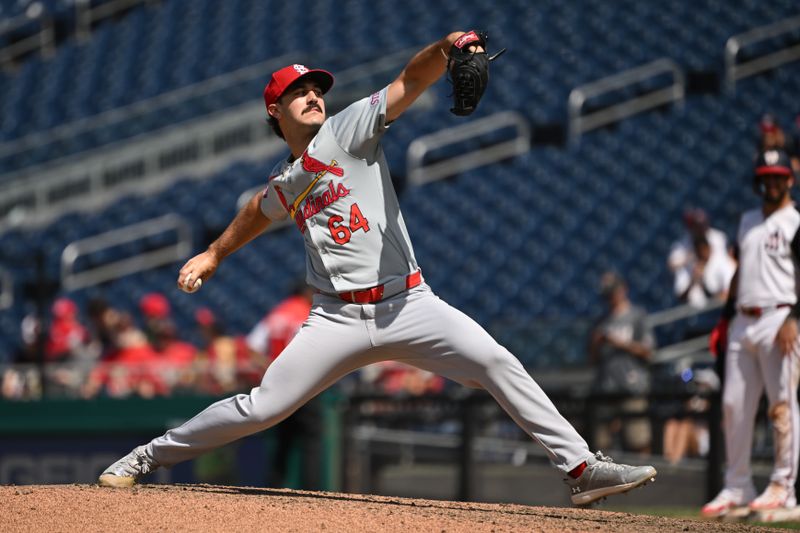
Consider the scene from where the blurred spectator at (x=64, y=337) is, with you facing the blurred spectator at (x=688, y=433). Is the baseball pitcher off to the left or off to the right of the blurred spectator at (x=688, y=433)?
right

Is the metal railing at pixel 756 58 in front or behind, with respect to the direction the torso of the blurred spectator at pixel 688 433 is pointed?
behind

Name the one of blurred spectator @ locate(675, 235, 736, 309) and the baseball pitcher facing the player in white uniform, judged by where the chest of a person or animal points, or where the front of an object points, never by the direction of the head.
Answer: the blurred spectator

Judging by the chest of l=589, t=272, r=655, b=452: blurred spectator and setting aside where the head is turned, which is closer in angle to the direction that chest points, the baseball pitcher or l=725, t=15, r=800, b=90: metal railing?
the baseball pitcher

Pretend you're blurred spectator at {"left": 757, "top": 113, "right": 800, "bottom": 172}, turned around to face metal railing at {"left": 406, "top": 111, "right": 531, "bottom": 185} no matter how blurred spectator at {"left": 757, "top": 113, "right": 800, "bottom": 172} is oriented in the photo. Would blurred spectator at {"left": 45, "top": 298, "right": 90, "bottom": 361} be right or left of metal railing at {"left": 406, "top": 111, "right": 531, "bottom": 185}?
left

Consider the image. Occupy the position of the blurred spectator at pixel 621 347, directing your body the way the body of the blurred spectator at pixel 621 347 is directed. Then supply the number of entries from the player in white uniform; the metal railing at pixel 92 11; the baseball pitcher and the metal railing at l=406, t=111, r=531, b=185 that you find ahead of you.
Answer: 2

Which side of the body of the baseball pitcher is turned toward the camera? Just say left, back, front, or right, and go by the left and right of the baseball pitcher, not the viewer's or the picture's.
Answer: front

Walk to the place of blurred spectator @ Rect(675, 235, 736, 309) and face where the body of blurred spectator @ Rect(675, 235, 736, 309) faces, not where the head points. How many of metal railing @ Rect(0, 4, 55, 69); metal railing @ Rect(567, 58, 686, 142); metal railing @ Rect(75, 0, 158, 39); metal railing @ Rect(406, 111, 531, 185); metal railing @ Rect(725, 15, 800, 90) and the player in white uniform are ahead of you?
1

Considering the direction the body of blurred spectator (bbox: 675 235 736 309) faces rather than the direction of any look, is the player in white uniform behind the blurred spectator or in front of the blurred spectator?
in front

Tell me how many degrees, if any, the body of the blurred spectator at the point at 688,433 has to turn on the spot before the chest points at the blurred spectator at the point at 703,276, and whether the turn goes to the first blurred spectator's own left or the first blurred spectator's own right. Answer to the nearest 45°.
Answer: approximately 135° to the first blurred spectator's own right

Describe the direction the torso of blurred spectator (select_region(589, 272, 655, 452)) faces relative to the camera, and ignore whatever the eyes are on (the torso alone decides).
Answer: toward the camera

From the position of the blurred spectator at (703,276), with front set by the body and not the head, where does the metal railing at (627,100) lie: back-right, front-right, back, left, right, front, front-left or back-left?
back

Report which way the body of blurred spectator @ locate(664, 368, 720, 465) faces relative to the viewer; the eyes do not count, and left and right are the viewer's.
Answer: facing the viewer and to the left of the viewer

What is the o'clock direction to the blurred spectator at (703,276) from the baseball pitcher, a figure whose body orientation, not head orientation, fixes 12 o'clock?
The blurred spectator is roughly at 7 o'clock from the baseball pitcher.

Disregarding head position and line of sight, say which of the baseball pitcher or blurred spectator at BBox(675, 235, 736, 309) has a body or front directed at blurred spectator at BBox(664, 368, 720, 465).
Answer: blurred spectator at BBox(675, 235, 736, 309)

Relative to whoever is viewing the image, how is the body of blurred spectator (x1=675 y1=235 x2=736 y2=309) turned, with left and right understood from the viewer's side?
facing the viewer

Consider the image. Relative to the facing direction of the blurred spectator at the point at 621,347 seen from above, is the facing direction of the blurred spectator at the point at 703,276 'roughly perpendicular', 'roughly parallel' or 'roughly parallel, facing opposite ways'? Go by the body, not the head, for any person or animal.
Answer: roughly parallel
